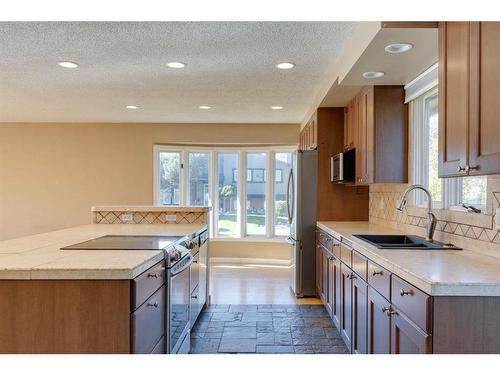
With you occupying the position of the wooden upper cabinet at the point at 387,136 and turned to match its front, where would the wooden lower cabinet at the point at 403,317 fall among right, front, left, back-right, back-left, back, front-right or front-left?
left

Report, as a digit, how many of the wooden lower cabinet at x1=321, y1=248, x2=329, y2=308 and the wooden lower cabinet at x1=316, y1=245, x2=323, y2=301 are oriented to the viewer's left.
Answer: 2

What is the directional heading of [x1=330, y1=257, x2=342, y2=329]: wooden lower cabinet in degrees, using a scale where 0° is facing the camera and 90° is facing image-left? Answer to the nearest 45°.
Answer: approximately 90°

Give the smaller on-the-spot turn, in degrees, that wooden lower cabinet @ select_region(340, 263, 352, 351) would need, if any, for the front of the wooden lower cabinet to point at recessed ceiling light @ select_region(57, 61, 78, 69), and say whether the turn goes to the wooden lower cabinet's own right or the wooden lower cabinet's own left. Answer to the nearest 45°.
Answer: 0° — it already faces it

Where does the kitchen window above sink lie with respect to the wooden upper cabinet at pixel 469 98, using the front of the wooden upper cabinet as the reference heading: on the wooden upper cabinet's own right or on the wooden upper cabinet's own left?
on the wooden upper cabinet's own right

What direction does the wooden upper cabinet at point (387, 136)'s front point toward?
to the viewer's left

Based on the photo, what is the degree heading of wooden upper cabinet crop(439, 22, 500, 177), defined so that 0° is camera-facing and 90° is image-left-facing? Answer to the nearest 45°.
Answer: approximately 45°

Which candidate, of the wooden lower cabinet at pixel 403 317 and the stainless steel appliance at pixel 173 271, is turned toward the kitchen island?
the wooden lower cabinet

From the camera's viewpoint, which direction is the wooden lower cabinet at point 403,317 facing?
to the viewer's left

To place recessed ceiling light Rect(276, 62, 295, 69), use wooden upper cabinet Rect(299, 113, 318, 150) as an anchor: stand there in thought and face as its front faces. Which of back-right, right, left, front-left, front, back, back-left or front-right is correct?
left

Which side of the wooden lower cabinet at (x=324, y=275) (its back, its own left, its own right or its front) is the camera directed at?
left

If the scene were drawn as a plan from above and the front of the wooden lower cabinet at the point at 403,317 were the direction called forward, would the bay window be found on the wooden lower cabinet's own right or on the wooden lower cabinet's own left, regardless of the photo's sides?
on the wooden lower cabinet's own right

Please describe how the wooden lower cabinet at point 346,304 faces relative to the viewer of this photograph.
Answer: facing to the left of the viewer

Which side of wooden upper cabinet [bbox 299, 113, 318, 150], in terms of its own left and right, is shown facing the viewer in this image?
left
